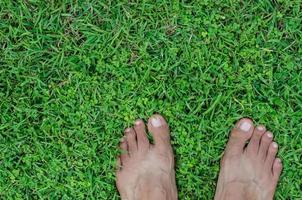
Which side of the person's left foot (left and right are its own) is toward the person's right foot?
right

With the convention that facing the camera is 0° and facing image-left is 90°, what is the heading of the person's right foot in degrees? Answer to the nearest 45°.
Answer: approximately 180°

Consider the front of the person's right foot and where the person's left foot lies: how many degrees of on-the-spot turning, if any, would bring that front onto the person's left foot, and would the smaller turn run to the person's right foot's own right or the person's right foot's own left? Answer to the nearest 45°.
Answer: approximately 90° to the person's right foot's own left

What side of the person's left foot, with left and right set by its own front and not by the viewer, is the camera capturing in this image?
back

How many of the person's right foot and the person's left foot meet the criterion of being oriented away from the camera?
2

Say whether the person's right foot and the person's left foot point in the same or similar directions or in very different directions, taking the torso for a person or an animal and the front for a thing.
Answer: same or similar directions
